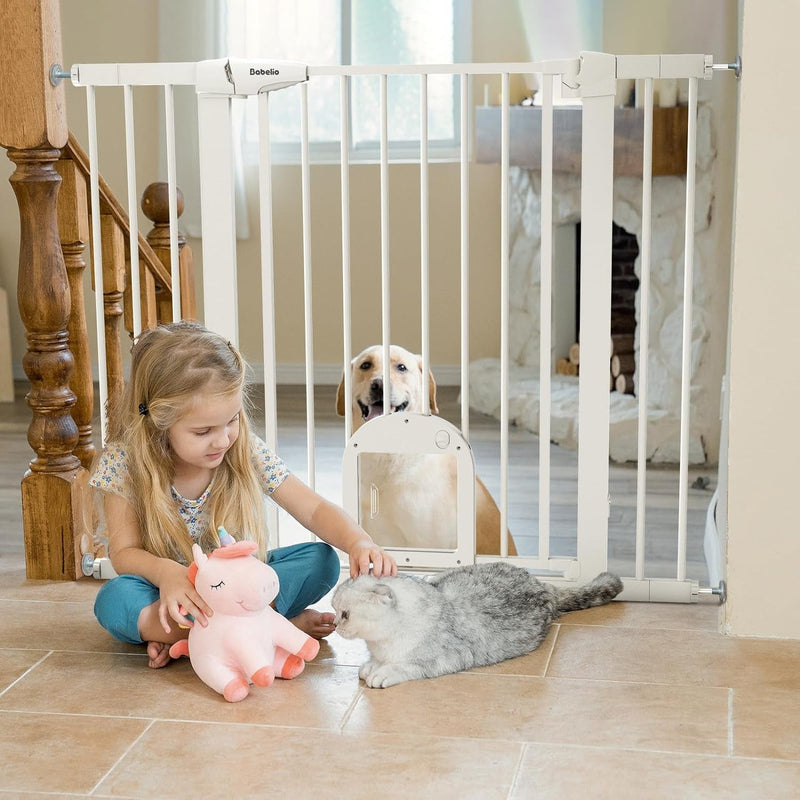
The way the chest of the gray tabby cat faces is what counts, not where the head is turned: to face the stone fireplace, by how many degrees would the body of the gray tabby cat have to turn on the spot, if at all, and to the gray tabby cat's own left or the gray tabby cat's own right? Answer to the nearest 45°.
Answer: approximately 90° to the gray tabby cat's own right

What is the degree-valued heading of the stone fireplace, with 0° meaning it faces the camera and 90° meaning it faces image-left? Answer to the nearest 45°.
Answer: approximately 45°

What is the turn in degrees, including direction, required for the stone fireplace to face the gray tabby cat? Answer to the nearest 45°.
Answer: approximately 45° to its left

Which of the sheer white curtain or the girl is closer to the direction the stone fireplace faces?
the girl

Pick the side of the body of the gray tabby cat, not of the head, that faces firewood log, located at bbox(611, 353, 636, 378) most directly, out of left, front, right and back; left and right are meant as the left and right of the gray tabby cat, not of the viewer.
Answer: right

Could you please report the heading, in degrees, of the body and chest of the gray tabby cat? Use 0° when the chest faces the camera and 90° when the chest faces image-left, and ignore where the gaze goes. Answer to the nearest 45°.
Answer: approximately 90°

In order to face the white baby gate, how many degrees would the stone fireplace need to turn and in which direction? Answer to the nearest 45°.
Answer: approximately 45° to its left

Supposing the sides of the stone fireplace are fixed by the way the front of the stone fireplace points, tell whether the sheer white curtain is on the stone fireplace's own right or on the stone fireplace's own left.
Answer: on the stone fireplace's own right
